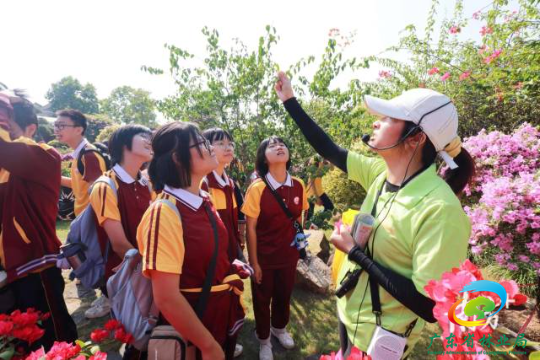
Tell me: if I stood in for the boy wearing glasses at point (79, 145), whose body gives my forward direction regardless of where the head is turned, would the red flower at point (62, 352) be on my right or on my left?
on my left

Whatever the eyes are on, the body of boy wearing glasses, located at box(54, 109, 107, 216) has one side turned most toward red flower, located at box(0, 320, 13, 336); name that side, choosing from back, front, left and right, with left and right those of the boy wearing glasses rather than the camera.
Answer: left

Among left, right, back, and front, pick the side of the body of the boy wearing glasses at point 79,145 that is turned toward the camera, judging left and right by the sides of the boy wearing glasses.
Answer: left

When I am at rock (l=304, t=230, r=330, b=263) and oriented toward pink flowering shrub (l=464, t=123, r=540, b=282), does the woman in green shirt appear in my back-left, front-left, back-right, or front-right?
front-right

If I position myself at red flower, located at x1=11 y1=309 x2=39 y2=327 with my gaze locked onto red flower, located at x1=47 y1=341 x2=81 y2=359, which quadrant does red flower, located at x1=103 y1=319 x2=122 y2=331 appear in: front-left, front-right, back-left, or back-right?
front-left

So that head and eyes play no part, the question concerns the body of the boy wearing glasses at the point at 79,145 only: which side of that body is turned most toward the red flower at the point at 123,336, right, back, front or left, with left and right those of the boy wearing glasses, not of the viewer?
left

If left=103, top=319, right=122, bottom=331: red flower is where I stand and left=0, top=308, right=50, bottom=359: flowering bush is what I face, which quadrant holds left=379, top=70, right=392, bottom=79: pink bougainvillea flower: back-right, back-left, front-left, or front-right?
back-right
